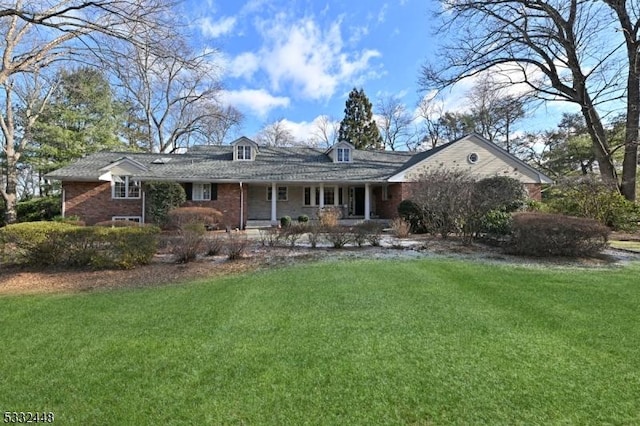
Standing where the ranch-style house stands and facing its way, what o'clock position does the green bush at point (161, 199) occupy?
The green bush is roughly at 2 o'clock from the ranch-style house.

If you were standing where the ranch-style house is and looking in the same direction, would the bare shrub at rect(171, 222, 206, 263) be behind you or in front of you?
in front

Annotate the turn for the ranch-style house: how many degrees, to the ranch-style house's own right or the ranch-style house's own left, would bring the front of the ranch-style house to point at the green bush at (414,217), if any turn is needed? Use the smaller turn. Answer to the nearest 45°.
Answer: approximately 45° to the ranch-style house's own left

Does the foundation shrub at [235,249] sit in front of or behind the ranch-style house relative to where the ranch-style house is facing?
in front

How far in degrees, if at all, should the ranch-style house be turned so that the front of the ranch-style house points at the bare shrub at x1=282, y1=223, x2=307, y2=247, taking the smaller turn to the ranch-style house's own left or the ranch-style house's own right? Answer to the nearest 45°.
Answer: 0° — it already faces it

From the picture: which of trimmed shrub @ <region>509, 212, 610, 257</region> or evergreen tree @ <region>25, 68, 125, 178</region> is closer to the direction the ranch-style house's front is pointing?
the trimmed shrub

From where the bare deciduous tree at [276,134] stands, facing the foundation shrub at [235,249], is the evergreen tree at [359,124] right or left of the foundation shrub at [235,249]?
left

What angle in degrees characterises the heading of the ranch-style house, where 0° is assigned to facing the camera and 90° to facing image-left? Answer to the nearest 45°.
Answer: approximately 0°

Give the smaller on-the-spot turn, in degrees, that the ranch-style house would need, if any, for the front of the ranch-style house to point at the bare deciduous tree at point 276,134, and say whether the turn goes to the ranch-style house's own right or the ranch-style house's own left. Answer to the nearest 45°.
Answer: approximately 180°

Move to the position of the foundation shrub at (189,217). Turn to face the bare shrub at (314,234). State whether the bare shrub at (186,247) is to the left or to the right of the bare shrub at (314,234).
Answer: right

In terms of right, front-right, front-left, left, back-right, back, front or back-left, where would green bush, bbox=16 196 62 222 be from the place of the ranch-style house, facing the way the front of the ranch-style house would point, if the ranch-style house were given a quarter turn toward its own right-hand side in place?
front

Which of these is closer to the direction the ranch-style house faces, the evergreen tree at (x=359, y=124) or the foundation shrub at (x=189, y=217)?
the foundation shrub
